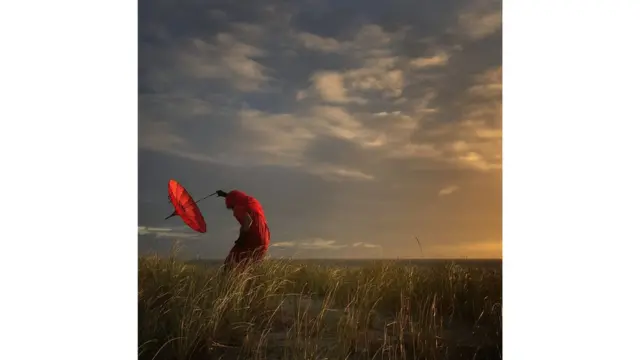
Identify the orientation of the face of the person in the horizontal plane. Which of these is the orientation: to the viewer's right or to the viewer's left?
to the viewer's left

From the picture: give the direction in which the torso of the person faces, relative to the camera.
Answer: to the viewer's left
